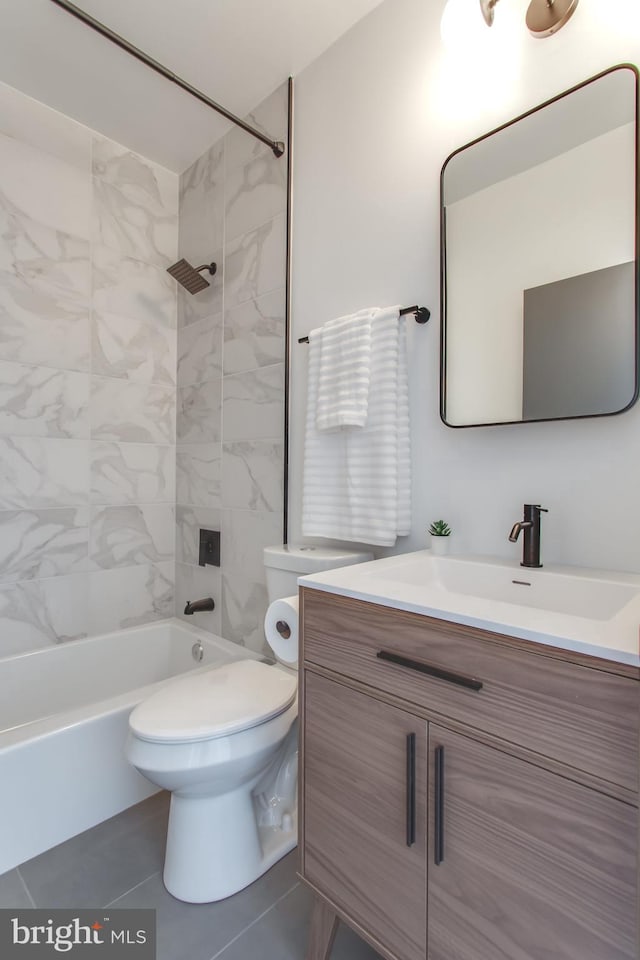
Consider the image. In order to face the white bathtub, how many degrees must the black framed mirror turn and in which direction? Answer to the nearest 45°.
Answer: approximately 45° to its right

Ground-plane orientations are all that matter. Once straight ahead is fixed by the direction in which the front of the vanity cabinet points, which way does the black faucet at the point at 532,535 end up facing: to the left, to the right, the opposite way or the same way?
the same way

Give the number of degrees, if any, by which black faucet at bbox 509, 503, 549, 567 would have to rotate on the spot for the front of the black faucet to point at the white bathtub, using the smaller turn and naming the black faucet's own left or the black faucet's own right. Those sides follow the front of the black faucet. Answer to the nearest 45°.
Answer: approximately 45° to the black faucet's own right

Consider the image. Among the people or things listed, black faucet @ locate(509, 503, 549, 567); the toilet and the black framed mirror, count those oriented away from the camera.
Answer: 0

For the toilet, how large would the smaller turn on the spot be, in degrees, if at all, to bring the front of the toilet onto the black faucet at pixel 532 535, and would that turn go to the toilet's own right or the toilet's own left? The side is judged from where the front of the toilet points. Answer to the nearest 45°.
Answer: approximately 135° to the toilet's own left

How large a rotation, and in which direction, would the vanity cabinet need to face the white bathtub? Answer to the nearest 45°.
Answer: approximately 45° to its right

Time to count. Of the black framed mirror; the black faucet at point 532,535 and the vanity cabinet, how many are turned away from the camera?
0

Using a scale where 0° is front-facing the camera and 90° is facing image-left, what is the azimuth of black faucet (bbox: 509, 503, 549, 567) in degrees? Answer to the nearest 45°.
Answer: approximately 45°

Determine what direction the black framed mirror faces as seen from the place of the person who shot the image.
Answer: facing the viewer and to the left of the viewer

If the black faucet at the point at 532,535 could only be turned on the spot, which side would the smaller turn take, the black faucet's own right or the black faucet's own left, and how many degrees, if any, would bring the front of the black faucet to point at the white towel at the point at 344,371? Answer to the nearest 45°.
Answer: approximately 45° to the black faucet's own right

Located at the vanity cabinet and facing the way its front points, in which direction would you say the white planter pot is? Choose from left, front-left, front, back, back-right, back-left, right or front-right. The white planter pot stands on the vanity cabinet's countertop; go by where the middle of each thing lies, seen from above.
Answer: back-right

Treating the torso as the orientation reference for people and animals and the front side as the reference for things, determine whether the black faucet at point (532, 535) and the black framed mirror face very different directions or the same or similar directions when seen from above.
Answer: same or similar directions

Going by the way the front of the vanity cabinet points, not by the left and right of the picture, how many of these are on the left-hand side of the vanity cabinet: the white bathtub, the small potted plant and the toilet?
0

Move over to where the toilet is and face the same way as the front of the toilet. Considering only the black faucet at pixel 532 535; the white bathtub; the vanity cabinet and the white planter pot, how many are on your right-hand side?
1
